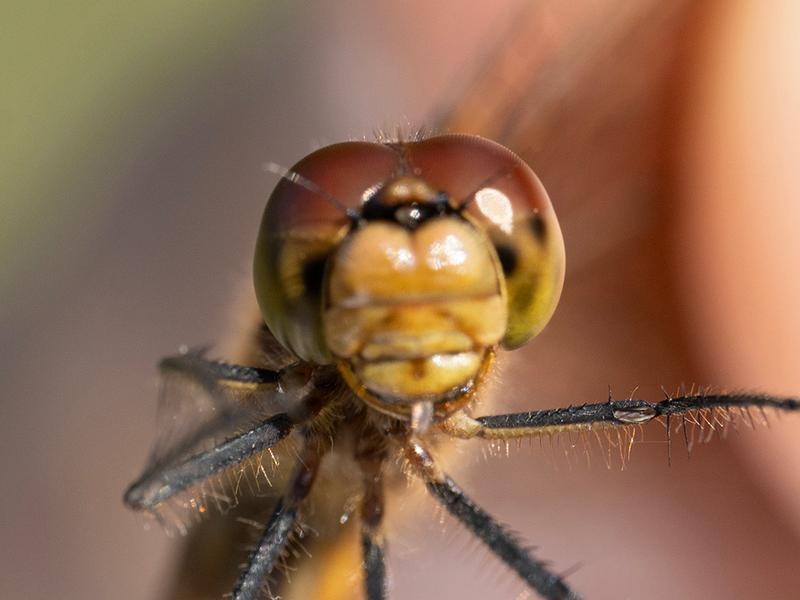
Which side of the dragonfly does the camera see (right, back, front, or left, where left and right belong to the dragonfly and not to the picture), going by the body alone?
front
